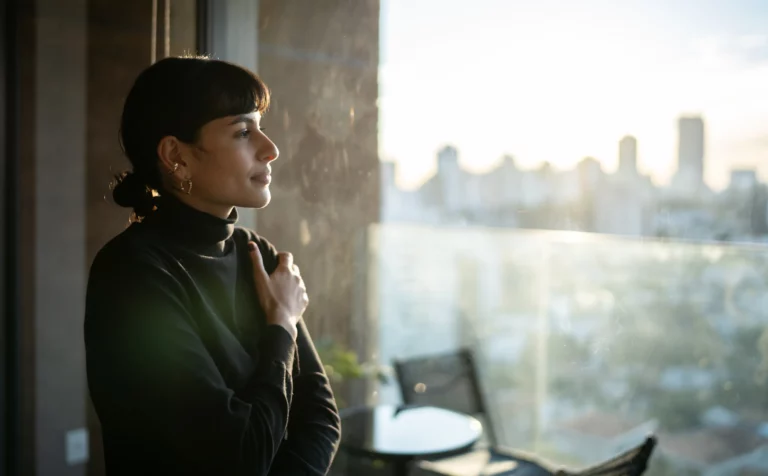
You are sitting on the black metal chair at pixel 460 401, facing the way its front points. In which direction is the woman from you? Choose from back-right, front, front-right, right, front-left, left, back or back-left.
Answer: front-right

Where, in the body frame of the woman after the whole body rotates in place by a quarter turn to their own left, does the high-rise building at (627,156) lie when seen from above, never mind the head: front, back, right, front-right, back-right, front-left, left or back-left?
front

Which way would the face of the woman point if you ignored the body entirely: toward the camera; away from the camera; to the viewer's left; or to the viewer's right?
to the viewer's right

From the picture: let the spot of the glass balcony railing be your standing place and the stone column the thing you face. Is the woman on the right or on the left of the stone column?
left

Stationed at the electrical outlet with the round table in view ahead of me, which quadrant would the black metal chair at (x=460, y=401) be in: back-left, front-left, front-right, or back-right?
front-left

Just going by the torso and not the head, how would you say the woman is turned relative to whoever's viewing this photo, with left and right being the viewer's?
facing the viewer and to the right of the viewer

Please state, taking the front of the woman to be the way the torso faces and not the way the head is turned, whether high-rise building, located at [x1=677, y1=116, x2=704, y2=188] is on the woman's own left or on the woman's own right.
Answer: on the woman's own left
